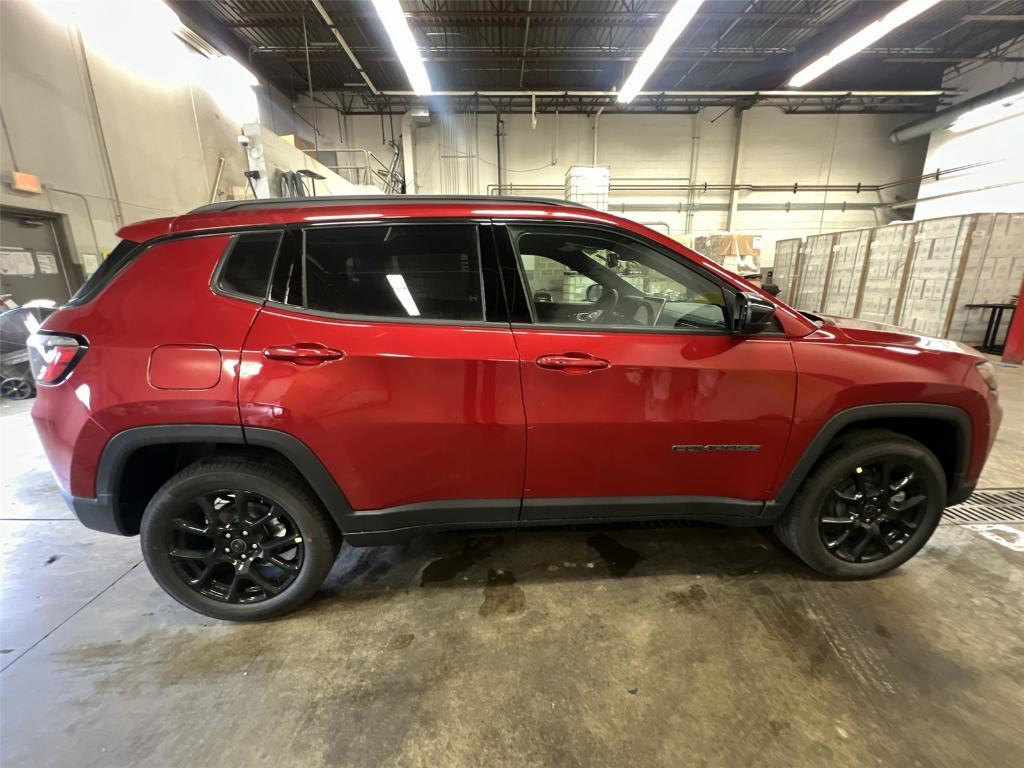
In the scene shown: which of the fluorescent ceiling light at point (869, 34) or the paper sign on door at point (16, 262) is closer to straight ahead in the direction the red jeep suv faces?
the fluorescent ceiling light

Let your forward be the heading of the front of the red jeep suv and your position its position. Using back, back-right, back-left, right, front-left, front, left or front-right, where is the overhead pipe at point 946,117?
front-left

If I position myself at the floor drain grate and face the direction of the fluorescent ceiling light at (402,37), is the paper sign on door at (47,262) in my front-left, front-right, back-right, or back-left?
front-left

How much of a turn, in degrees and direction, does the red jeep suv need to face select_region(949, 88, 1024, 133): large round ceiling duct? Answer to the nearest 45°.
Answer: approximately 45° to its left

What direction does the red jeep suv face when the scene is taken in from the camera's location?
facing to the right of the viewer

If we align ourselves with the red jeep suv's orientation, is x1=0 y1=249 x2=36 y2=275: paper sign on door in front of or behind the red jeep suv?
behind

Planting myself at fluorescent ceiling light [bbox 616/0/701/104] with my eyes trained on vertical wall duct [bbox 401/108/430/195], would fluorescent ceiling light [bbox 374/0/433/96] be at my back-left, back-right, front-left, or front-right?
front-left

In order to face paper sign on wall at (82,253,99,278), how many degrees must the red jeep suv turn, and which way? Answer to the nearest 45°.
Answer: approximately 135° to its left

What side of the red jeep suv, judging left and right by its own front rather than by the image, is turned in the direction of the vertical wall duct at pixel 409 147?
left

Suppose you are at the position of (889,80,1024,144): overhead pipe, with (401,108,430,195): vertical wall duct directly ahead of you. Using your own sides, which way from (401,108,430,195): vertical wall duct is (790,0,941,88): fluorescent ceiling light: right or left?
left

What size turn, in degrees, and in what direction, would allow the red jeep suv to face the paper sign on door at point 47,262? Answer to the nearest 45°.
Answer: approximately 135° to its left

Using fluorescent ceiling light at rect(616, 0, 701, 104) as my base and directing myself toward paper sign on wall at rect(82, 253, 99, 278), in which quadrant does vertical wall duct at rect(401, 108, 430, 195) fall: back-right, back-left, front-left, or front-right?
front-right

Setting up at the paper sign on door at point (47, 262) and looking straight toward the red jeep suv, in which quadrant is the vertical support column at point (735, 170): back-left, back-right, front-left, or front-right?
front-left

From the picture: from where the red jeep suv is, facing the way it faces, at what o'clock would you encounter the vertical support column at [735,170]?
The vertical support column is roughly at 10 o'clock from the red jeep suv.

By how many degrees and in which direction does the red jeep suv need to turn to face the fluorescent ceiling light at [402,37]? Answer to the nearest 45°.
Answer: approximately 90° to its left
